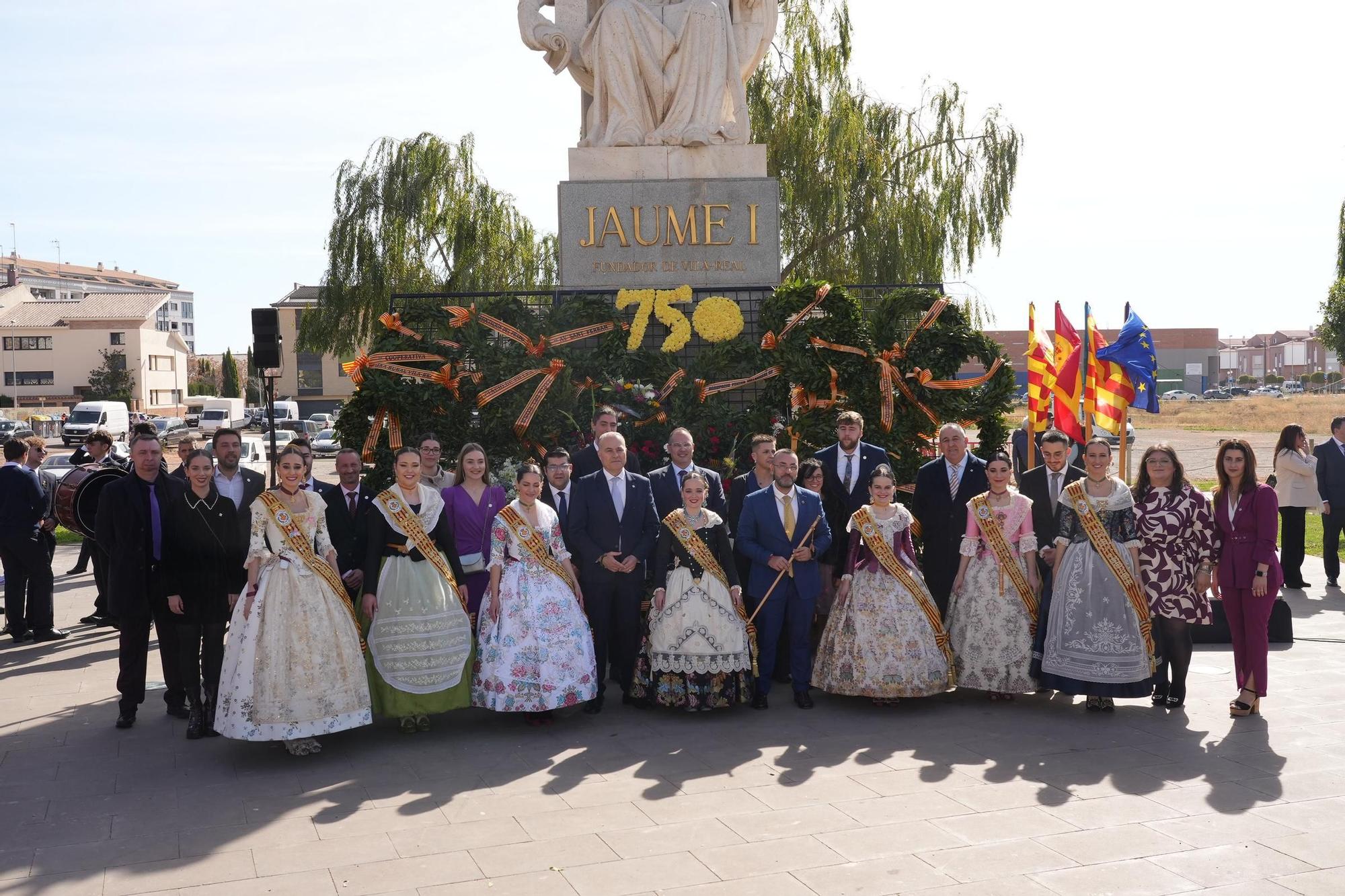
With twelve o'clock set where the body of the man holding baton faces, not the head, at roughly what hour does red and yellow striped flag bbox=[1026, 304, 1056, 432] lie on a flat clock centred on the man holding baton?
The red and yellow striped flag is roughly at 7 o'clock from the man holding baton.

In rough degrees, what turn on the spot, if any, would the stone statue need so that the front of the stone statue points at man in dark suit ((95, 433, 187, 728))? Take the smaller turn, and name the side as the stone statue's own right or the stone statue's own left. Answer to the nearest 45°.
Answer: approximately 45° to the stone statue's own right

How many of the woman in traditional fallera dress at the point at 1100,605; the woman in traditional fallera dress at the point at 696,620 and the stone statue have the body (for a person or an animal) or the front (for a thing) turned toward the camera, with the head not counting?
3

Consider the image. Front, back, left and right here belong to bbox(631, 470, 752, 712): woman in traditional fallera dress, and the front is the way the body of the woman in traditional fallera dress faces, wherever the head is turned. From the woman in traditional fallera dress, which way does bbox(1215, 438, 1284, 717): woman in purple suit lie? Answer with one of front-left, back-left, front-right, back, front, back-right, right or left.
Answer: left

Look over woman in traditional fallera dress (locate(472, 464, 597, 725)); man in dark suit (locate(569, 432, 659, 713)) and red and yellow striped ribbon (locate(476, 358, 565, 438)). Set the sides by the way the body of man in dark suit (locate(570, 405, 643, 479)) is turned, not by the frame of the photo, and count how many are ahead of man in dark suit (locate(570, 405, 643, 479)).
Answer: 2

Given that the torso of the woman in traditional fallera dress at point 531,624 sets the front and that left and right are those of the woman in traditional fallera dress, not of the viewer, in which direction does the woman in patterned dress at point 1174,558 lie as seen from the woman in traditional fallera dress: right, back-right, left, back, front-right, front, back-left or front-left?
left

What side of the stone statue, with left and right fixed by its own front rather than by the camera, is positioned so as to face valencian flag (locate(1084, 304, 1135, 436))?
left

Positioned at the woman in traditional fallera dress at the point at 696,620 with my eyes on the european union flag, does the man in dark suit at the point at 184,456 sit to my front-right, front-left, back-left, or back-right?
back-left

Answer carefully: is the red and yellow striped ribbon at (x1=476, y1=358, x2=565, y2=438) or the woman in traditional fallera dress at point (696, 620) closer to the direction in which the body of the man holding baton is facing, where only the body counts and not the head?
the woman in traditional fallera dress

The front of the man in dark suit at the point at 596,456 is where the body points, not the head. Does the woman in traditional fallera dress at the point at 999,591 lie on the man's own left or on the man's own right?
on the man's own left

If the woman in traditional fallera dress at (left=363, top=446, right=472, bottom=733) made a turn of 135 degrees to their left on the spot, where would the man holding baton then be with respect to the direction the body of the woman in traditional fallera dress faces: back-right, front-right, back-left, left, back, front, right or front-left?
front-right

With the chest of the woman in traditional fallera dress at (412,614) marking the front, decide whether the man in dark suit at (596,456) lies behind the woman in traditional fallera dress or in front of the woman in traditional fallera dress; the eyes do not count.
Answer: behind

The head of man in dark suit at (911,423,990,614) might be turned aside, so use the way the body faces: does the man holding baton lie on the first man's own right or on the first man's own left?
on the first man's own right
